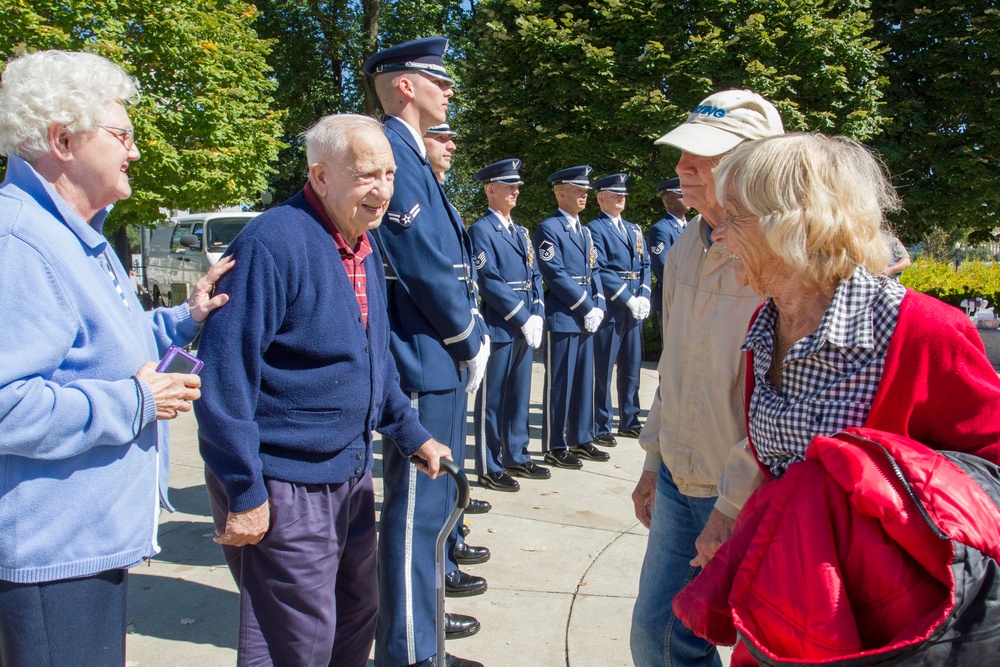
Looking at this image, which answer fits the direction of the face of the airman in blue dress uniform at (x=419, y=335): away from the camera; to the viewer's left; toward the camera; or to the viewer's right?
to the viewer's right

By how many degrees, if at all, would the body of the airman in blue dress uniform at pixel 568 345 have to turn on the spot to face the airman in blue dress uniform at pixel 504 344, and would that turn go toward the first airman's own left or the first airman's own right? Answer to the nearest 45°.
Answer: approximately 90° to the first airman's own right

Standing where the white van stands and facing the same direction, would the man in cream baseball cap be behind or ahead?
ahead

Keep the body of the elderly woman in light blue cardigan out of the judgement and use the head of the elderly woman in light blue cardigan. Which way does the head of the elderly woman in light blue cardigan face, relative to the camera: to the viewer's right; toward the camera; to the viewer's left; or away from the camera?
to the viewer's right

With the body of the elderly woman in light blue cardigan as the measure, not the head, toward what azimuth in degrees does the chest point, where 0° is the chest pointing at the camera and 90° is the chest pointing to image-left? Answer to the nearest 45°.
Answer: approximately 270°

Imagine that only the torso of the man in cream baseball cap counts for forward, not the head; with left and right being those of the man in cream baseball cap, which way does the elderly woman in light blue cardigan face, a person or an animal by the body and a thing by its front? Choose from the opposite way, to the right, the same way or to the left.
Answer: the opposite way

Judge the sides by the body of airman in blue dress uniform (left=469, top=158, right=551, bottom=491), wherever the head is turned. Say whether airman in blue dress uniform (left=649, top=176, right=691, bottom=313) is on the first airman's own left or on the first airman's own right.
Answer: on the first airman's own left

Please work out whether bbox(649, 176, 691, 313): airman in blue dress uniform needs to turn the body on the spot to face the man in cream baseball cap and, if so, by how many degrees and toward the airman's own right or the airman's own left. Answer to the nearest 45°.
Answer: approximately 45° to the airman's own right

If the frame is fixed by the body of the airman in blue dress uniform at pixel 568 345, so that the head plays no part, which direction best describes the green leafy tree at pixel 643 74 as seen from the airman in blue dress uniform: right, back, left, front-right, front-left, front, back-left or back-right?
back-left

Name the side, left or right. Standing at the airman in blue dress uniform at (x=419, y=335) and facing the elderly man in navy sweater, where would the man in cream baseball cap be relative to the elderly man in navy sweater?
left

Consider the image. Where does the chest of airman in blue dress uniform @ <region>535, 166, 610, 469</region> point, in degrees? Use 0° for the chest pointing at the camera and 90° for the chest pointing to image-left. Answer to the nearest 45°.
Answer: approximately 315°

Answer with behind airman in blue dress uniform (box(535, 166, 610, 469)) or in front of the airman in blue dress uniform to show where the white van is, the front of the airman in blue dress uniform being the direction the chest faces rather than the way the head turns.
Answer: behind

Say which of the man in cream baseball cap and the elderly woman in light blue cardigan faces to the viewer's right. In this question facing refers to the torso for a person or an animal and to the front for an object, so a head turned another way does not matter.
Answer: the elderly woman in light blue cardigan

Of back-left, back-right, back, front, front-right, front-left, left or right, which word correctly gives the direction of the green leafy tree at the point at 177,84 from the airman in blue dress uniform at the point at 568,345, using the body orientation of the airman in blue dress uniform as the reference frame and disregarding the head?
back
